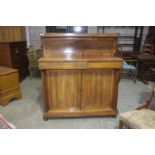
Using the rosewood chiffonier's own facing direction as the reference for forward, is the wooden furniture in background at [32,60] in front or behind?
behind

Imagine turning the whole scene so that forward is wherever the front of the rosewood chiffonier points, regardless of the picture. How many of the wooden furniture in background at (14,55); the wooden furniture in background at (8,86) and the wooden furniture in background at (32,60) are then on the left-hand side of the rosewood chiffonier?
0

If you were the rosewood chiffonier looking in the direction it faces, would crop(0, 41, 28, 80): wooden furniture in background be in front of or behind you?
behind

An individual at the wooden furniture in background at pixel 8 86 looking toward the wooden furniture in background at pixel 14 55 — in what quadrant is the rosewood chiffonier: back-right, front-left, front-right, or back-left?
back-right

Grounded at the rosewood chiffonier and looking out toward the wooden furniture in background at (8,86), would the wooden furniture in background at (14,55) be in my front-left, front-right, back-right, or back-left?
front-right

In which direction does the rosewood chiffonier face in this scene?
toward the camera

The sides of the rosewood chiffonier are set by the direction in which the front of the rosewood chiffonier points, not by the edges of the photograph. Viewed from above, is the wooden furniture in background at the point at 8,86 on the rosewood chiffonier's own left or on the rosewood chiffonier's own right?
on the rosewood chiffonier's own right

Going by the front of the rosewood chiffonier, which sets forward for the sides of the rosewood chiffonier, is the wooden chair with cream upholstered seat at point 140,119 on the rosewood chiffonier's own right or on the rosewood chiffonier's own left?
on the rosewood chiffonier's own left
